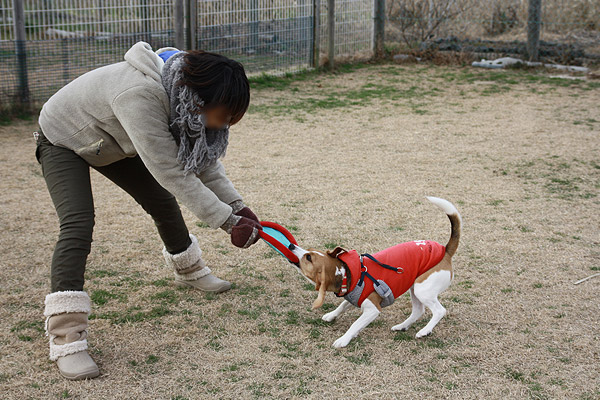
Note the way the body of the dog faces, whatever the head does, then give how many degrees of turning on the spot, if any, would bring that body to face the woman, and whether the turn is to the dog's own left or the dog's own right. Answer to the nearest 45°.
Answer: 0° — it already faces them

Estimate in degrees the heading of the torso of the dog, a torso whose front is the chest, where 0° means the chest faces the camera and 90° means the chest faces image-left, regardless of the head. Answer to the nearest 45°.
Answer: approximately 90°

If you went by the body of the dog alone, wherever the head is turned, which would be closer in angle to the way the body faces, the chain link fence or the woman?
the woman

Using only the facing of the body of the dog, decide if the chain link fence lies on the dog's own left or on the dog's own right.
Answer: on the dog's own right
